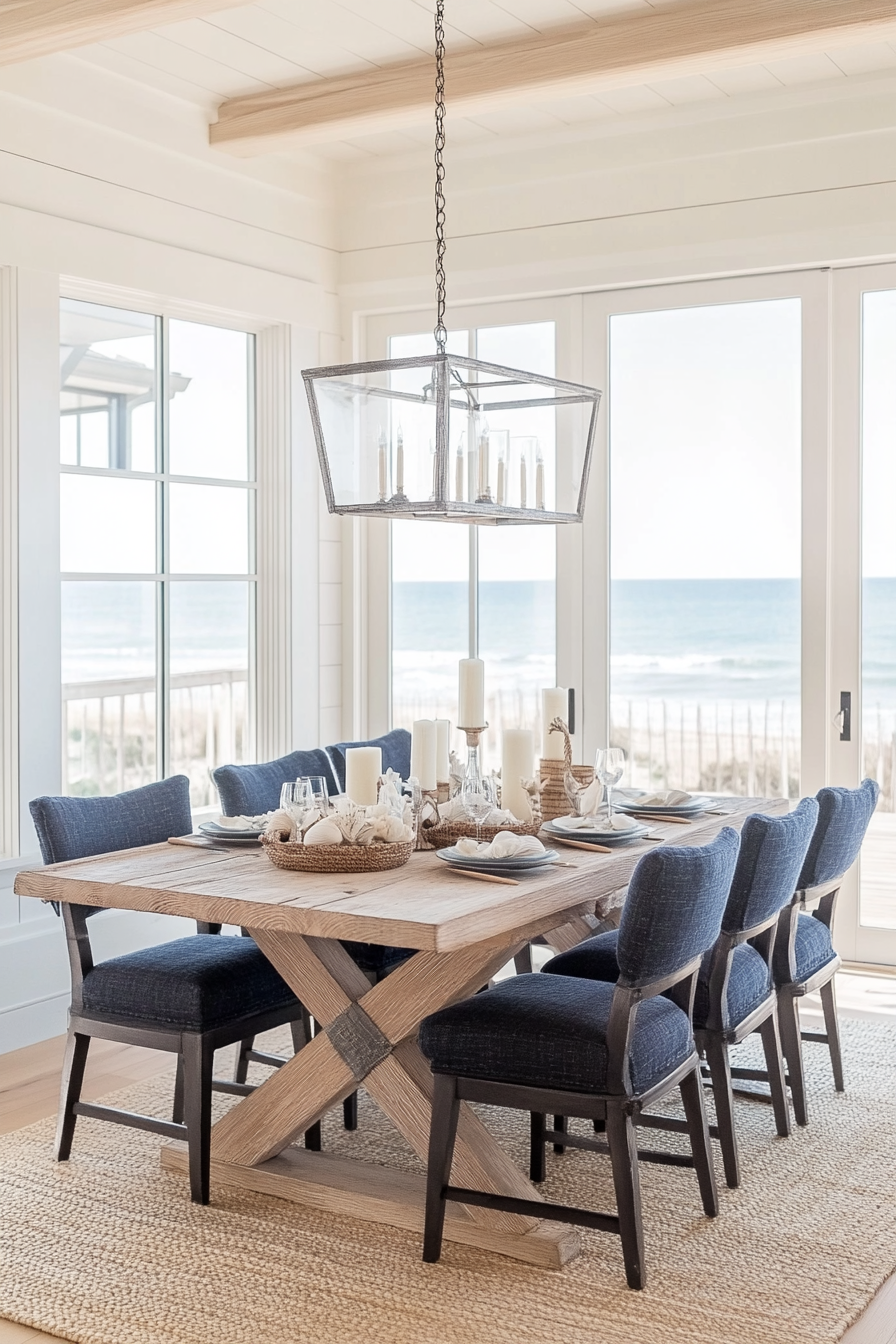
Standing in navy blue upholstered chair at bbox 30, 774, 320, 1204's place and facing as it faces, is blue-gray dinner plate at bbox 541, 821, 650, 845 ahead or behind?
ahead

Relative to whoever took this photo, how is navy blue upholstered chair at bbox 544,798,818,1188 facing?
facing away from the viewer and to the left of the viewer

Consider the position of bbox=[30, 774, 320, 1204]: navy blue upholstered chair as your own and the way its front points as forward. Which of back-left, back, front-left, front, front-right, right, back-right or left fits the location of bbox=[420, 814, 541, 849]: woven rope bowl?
front-left

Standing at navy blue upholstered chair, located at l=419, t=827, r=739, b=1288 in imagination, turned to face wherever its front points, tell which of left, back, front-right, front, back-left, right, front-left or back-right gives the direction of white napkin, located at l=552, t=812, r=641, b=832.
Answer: front-right

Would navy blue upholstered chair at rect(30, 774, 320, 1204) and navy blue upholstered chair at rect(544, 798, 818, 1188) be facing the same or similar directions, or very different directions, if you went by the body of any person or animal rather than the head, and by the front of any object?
very different directions

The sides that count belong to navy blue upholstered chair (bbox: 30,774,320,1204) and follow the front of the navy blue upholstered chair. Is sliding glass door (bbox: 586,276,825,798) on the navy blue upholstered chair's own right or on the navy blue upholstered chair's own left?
on the navy blue upholstered chair's own left

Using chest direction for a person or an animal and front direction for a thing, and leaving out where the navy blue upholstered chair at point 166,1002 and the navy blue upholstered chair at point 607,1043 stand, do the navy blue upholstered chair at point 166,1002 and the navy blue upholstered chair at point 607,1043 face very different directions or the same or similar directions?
very different directions

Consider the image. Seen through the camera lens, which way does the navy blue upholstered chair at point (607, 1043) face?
facing away from the viewer and to the left of the viewer
